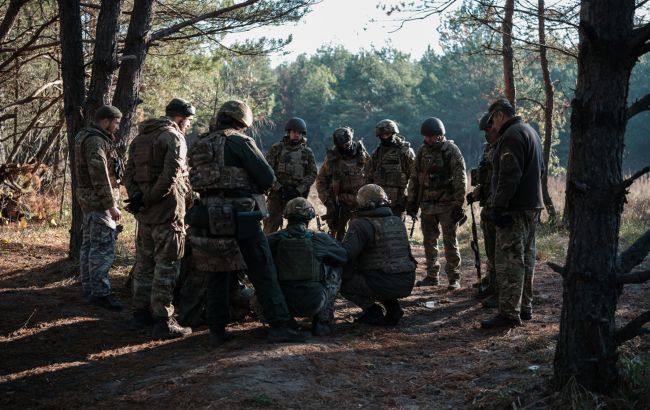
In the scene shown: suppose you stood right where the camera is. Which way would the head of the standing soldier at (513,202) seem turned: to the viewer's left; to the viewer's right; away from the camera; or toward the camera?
to the viewer's left

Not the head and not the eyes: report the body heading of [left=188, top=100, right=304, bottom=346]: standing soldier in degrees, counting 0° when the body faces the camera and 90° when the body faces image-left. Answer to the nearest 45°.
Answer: approximately 225°

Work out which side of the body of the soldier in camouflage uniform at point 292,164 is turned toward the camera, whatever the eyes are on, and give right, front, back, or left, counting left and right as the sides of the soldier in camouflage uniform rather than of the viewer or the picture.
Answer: front

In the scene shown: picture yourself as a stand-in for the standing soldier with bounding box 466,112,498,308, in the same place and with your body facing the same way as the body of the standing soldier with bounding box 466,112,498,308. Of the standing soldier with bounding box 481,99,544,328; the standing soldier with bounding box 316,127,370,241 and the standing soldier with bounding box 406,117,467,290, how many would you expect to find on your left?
1

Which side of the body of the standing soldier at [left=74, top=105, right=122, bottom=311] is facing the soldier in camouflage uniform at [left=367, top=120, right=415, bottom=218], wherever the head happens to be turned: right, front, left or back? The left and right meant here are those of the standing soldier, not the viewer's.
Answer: front

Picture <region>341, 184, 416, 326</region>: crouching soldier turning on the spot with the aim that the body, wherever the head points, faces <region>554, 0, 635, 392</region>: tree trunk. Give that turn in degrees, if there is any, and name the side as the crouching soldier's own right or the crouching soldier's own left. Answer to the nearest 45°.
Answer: approximately 180°

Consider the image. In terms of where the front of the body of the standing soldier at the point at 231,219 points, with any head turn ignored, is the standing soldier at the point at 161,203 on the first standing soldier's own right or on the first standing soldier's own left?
on the first standing soldier's own left

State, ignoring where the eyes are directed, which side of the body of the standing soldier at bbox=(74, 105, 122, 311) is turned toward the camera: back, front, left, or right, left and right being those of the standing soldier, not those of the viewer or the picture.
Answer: right

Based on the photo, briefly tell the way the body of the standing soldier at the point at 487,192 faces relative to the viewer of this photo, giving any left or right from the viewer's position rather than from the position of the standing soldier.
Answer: facing to the left of the viewer

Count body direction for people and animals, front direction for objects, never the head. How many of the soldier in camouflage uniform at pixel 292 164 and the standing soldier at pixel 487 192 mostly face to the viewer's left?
1

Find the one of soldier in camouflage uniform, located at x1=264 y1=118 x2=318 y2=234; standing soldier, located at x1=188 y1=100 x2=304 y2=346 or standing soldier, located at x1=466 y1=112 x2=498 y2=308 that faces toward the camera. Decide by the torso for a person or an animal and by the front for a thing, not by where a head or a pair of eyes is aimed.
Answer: the soldier in camouflage uniform

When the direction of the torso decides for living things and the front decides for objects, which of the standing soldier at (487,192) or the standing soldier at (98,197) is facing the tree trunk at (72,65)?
the standing soldier at (487,192)

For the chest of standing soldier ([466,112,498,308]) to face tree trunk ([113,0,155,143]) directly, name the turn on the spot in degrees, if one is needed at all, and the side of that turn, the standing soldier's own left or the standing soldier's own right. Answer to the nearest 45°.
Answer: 0° — they already face it

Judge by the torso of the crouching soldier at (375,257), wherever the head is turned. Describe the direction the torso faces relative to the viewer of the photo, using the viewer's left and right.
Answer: facing away from the viewer and to the left of the viewer

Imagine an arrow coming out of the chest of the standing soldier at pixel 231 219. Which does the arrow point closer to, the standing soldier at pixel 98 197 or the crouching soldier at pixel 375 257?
the crouching soldier

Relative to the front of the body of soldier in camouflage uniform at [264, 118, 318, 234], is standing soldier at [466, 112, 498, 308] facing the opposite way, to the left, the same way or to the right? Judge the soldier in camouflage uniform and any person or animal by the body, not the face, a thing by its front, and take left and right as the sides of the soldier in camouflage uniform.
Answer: to the right

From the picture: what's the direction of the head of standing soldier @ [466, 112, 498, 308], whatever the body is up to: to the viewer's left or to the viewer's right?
to the viewer's left

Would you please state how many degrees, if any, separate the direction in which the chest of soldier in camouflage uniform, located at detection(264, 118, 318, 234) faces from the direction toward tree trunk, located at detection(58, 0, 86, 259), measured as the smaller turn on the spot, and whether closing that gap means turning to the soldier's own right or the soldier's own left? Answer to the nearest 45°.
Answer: approximately 90° to the soldier's own right

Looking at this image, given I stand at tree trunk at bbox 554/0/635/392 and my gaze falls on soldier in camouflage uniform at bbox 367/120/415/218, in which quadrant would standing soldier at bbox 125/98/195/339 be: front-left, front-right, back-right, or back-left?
front-left
